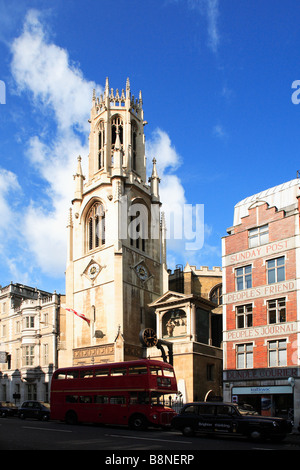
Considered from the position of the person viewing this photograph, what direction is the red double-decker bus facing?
facing the viewer and to the right of the viewer

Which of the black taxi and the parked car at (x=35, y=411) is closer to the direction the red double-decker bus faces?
the black taxi

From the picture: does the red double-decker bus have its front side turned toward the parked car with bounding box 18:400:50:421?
no

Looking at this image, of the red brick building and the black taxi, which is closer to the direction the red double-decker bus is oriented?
the black taxi

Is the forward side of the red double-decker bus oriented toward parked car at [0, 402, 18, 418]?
no

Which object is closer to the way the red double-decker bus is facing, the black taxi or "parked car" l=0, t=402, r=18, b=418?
the black taxi
